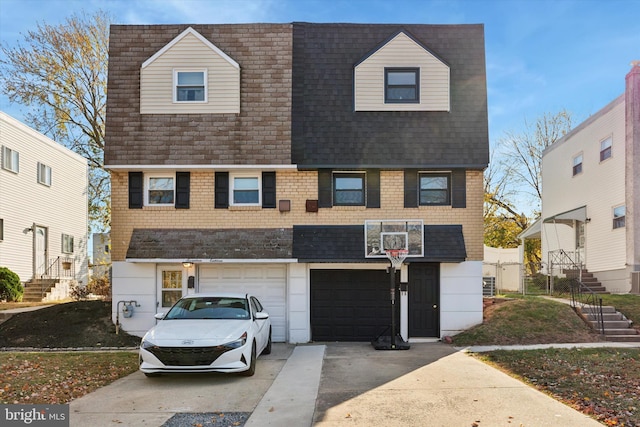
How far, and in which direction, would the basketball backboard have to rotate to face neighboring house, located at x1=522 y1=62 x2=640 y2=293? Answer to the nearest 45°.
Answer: approximately 135° to its left

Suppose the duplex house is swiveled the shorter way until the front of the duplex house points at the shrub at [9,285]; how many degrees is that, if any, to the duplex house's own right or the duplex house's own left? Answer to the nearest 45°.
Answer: approximately 135° to the duplex house's own right

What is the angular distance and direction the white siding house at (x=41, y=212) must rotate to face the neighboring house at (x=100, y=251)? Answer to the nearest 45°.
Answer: approximately 135° to its left

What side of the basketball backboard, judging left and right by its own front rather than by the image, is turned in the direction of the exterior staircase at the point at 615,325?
left
